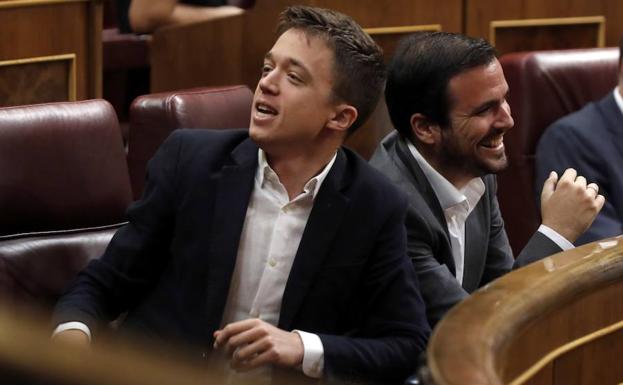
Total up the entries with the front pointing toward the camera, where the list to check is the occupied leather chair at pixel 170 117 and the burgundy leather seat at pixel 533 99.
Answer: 2

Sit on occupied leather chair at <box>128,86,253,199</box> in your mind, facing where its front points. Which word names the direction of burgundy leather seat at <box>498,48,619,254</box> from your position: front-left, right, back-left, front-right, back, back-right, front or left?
back-left

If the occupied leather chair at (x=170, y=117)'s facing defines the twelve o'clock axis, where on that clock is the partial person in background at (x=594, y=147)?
The partial person in background is roughly at 8 o'clock from the occupied leather chair.

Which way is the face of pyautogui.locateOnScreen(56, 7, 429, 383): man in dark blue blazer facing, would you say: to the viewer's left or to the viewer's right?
to the viewer's left

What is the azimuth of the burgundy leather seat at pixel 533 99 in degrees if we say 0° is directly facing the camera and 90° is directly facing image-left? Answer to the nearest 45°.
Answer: approximately 0°

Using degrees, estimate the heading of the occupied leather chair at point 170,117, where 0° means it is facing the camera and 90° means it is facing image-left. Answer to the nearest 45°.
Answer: approximately 0°

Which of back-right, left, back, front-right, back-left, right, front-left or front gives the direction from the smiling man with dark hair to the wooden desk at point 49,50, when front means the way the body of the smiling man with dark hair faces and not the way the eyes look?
back
